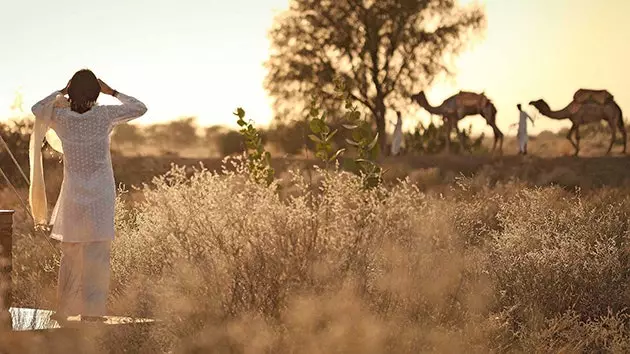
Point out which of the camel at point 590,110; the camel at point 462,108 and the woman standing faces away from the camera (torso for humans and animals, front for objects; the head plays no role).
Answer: the woman standing

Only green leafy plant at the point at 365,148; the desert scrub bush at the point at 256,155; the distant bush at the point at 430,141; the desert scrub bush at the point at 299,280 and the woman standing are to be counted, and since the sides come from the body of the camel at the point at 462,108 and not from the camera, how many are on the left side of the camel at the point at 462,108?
4

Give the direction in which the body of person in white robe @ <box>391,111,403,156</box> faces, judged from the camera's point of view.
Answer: to the viewer's left

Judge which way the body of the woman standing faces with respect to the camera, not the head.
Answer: away from the camera

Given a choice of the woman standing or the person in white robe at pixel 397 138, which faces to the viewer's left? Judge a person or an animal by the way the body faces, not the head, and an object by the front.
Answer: the person in white robe

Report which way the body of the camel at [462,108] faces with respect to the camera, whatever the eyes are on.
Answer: to the viewer's left

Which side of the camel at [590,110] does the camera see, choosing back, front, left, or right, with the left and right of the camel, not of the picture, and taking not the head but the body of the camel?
left

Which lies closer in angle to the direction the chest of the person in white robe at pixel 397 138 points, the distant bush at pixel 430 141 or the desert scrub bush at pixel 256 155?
the desert scrub bush

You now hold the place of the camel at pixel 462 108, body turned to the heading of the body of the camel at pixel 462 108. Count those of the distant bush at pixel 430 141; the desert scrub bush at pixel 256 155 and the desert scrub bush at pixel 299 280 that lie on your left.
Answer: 2

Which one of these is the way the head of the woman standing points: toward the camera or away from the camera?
away from the camera
